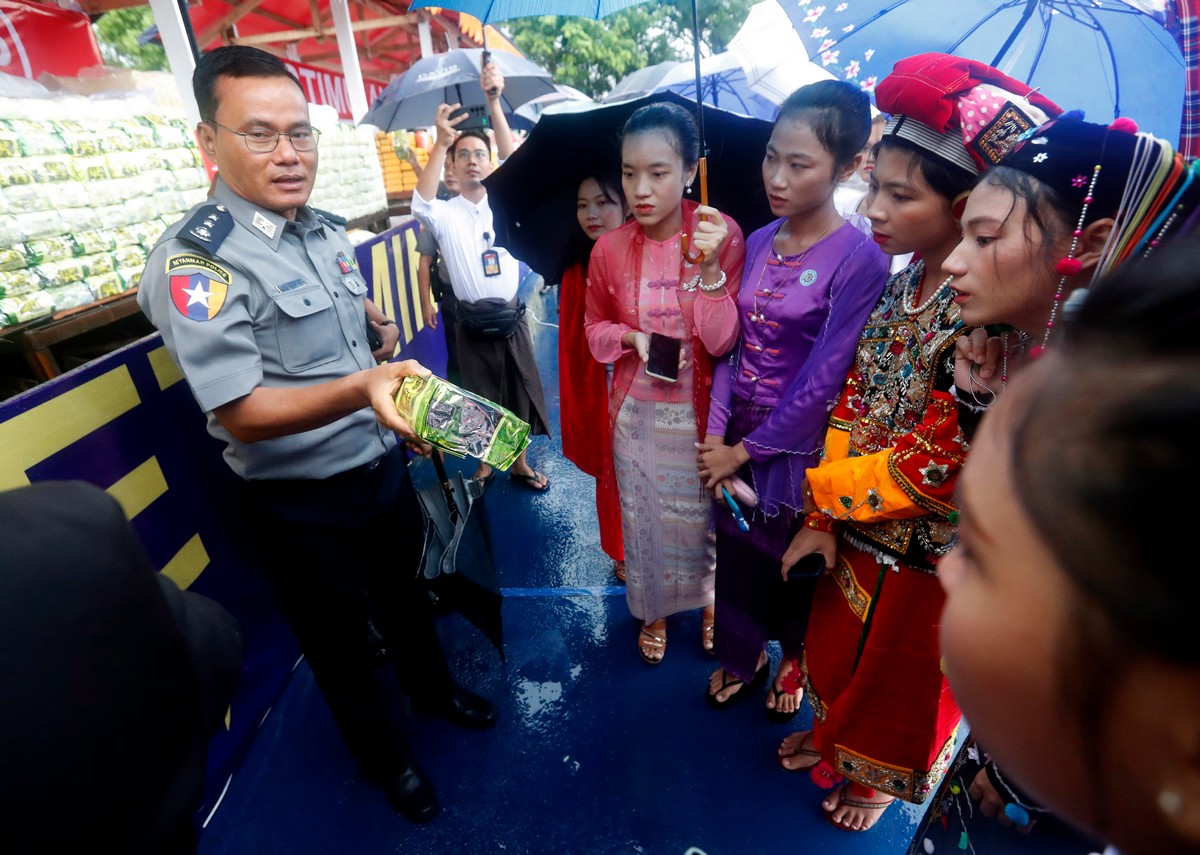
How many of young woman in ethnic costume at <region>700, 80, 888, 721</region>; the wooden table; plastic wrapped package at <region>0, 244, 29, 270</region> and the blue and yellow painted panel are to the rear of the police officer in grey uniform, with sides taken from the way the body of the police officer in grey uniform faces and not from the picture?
3

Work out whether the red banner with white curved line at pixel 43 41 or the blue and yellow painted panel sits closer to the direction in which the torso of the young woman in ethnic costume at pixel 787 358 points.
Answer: the blue and yellow painted panel

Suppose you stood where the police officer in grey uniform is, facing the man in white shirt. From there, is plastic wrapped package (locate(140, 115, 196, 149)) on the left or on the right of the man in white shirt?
left

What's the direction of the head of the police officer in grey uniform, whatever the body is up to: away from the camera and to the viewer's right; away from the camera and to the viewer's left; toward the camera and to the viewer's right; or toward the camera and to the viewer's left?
toward the camera and to the viewer's right

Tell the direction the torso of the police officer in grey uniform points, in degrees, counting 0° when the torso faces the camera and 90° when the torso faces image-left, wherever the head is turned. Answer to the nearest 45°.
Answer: approximately 315°

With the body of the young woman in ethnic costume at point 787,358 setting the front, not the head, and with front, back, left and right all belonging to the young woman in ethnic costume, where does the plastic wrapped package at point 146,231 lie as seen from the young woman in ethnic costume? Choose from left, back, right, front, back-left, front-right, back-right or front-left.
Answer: front-right

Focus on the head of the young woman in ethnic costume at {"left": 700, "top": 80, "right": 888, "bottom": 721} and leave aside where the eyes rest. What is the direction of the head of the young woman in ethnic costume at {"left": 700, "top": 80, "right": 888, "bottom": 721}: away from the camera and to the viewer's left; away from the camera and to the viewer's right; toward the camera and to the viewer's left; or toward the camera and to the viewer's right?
toward the camera and to the viewer's left

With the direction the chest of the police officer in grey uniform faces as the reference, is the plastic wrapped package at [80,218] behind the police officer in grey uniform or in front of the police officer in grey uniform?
behind

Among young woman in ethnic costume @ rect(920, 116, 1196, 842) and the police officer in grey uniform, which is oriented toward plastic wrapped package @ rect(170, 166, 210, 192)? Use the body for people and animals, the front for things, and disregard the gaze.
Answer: the young woman in ethnic costume

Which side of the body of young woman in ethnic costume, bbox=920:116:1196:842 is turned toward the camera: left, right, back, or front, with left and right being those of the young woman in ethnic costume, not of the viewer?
left

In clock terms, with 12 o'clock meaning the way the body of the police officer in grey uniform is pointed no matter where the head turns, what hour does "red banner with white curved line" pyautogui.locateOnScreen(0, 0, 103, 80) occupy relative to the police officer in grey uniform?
The red banner with white curved line is roughly at 7 o'clock from the police officer in grey uniform.

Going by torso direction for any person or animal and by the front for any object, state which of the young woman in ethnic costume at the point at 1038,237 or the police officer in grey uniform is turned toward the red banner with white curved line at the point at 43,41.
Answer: the young woman in ethnic costume

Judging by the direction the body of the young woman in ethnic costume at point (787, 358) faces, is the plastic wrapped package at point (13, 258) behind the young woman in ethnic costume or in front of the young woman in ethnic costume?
in front

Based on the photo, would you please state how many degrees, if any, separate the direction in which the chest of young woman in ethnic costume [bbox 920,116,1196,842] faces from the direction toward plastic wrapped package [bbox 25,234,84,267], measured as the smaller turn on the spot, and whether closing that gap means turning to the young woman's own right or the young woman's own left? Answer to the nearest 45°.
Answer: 0° — they already face it

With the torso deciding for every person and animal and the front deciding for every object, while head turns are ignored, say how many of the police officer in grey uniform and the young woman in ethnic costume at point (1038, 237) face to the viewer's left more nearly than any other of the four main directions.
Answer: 1

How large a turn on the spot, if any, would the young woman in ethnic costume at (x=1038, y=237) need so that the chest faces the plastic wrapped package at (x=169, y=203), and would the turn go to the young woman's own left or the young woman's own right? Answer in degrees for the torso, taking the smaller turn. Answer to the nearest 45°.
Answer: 0° — they already face it

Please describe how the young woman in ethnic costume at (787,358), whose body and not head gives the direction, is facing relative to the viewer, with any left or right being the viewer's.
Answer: facing the viewer and to the left of the viewer
